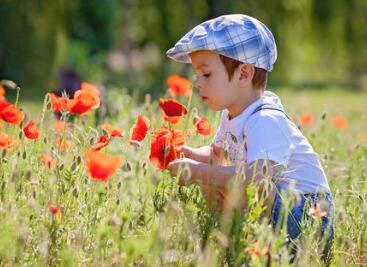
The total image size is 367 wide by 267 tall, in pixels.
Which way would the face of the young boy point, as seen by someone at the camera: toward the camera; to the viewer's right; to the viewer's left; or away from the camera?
to the viewer's left

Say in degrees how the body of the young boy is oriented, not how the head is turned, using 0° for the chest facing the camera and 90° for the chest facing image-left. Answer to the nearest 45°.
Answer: approximately 90°

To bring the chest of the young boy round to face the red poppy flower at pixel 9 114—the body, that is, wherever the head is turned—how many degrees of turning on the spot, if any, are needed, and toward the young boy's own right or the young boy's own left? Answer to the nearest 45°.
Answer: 0° — they already face it

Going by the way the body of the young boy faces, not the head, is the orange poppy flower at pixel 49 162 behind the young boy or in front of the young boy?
in front

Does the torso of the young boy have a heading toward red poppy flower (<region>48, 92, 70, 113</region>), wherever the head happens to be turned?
yes

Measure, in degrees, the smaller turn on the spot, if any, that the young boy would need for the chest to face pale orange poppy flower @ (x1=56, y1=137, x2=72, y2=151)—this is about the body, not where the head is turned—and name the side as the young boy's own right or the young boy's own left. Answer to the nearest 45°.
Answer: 0° — they already face it

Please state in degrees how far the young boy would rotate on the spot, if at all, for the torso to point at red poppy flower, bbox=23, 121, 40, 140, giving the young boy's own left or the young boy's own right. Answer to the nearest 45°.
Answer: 0° — they already face it

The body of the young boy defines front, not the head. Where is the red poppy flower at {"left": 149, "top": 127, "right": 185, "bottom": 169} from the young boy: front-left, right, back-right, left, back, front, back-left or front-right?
front-left
